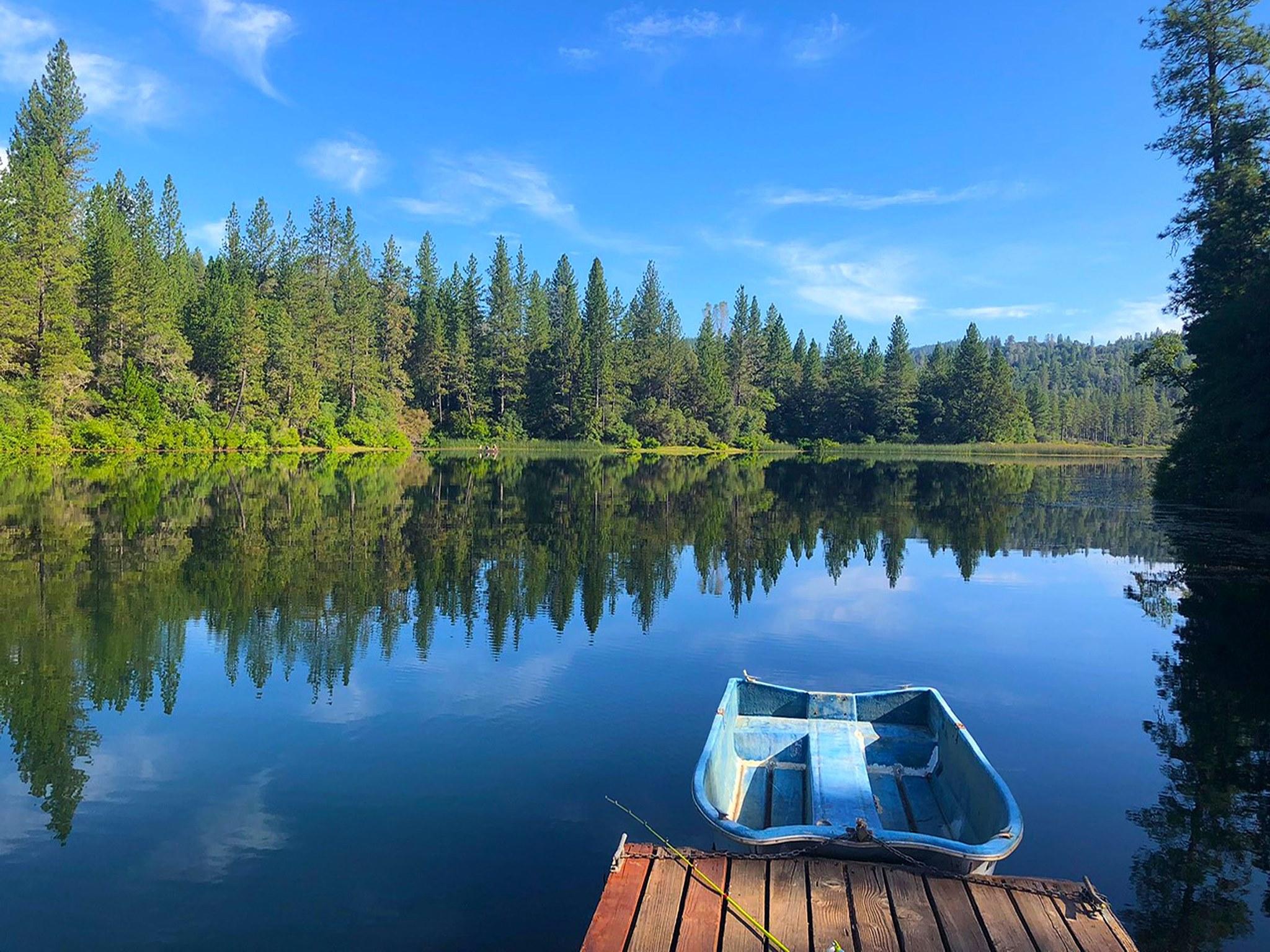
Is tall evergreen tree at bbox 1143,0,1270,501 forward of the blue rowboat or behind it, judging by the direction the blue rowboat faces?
behind

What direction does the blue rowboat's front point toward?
toward the camera
